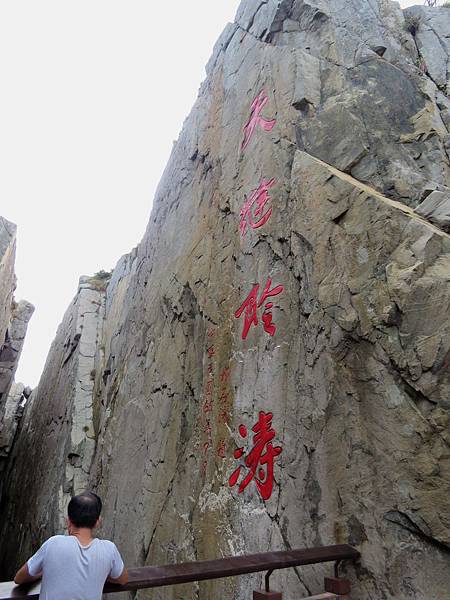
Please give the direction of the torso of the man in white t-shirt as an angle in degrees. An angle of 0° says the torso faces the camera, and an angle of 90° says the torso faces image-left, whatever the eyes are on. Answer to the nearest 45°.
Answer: approximately 180°
